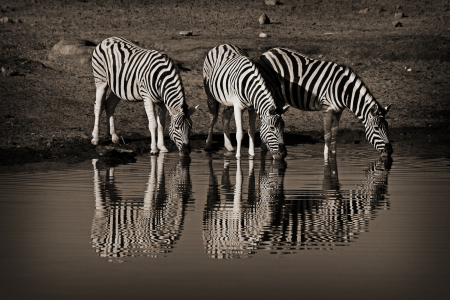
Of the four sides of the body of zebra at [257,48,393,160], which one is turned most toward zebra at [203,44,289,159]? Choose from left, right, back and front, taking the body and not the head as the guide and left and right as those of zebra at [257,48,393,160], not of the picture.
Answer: back

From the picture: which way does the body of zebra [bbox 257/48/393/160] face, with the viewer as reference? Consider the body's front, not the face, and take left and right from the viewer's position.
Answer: facing to the right of the viewer

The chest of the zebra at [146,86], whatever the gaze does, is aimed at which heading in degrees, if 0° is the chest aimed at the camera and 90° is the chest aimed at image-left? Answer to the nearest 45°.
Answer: approximately 315°

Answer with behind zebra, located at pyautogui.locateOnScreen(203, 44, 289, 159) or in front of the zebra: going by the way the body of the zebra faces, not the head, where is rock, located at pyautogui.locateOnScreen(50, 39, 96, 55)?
behind

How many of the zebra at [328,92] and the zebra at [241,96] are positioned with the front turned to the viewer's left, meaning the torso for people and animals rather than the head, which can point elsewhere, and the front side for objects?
0

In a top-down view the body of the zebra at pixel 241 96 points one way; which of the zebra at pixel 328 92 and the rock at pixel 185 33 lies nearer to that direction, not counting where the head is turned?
the zebra

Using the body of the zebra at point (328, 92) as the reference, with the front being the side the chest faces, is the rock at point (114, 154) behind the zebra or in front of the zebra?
behind

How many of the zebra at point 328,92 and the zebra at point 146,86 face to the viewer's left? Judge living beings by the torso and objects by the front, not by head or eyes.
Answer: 0

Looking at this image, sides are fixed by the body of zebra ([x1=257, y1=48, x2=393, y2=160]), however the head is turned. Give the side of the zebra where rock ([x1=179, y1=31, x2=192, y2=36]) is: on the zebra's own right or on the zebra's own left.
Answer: on the zebra's own left

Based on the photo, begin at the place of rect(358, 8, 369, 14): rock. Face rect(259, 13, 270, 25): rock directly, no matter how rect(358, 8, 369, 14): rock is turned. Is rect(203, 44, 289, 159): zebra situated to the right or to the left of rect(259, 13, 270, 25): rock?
left
